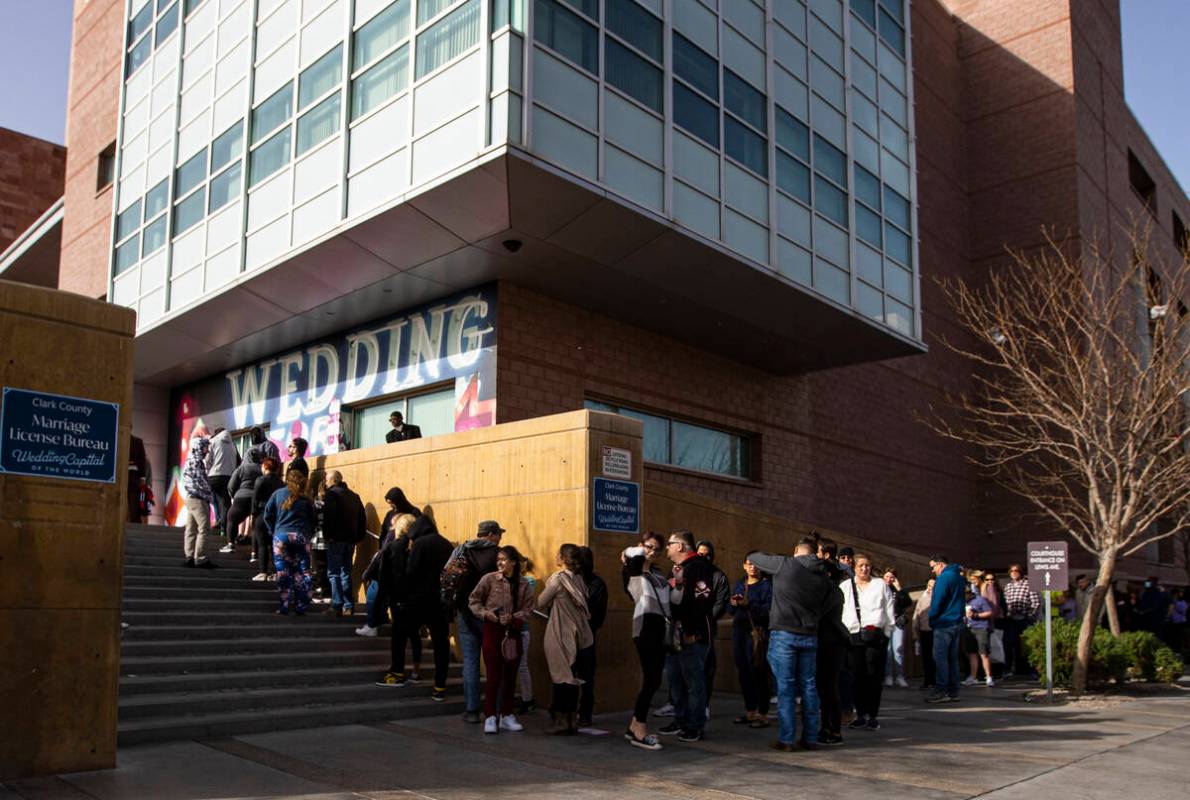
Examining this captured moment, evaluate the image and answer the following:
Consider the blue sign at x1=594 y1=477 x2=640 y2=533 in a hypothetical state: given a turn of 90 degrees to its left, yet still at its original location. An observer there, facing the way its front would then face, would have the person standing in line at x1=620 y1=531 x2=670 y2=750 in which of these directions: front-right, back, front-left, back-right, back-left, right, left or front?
back-right

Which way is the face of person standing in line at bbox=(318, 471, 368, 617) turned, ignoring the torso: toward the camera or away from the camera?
away from the camera

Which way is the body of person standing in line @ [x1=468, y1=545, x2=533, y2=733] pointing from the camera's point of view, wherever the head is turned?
toward the camera

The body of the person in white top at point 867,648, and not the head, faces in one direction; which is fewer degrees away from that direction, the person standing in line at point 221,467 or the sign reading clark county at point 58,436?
the sign reading clark county

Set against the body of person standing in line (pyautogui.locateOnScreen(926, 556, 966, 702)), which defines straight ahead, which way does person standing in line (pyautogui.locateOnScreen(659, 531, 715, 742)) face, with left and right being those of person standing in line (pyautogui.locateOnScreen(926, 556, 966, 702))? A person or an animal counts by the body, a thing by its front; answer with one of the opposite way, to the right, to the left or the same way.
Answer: the same way

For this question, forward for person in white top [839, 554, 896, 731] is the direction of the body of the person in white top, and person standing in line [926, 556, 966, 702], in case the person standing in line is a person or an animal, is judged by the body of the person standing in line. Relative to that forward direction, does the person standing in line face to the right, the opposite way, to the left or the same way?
to the right

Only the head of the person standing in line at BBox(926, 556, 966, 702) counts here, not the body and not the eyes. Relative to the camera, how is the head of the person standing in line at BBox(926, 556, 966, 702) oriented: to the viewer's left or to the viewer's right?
to the viewer's left

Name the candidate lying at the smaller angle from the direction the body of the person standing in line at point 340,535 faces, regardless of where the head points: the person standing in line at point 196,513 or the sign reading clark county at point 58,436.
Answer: the person standing in line

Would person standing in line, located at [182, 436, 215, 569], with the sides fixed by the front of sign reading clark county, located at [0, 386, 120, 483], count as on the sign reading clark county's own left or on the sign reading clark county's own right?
on the sign reading clark county's own left

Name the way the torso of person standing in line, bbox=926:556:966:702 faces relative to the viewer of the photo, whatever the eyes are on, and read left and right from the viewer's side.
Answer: facing to the left of the viewer

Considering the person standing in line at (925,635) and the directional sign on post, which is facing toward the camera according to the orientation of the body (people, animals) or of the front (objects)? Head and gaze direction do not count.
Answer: the directional sign on post
